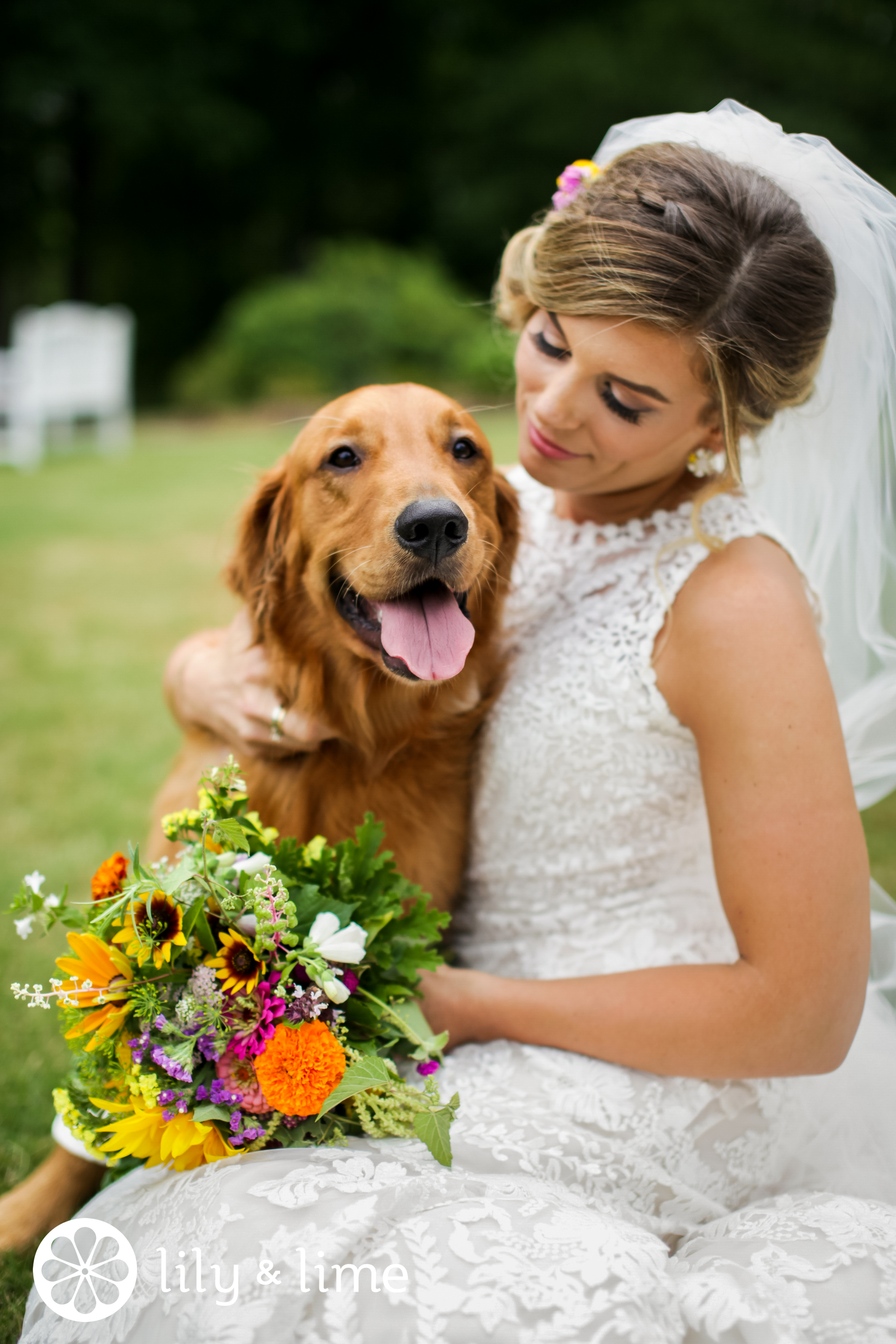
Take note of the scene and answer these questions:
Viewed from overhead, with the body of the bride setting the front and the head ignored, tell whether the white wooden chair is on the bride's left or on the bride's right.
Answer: on the bride's right

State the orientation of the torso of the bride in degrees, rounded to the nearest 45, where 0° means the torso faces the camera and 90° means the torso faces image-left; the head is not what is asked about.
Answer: approximately 45°

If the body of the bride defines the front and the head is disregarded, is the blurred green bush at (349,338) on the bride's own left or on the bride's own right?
on the bride's own right

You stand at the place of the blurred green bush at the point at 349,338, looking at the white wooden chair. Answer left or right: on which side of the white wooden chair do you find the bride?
left
